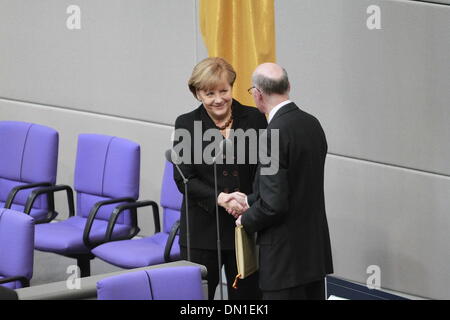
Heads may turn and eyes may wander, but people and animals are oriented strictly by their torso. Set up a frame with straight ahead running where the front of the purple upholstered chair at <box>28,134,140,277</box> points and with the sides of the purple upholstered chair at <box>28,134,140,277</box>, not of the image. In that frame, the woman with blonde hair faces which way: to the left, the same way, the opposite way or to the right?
to the left

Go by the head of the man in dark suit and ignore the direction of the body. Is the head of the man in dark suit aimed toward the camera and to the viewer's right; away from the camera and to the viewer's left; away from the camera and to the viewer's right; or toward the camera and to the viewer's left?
away from the camera and to the viewer's left

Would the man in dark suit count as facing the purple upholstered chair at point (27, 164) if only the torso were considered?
yes

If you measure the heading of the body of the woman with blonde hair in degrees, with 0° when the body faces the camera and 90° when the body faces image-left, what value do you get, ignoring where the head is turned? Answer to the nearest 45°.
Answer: approximately 315°

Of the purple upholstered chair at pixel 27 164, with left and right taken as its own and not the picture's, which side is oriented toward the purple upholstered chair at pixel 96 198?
left

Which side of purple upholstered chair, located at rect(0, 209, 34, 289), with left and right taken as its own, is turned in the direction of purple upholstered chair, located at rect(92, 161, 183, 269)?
back

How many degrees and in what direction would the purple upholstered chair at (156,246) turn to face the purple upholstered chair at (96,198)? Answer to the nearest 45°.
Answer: approximately 90° to its right

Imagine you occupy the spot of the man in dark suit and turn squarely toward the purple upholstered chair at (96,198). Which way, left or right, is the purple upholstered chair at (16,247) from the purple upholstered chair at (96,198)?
left

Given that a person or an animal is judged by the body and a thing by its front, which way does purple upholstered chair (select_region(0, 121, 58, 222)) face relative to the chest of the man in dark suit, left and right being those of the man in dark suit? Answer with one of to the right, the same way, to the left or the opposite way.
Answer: to the left

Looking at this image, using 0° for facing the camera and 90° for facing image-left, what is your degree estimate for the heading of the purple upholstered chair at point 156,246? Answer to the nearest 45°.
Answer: approximately 45°
